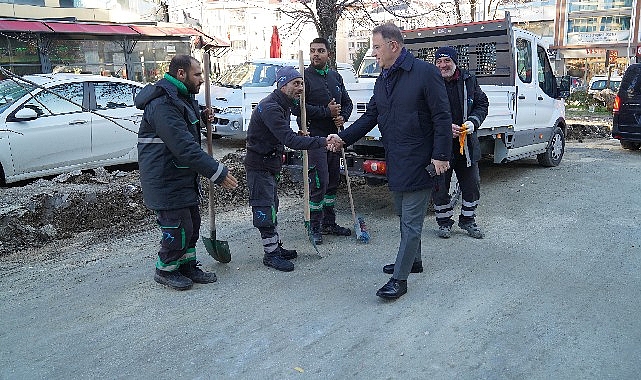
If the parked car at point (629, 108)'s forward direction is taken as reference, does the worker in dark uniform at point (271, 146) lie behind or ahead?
behind

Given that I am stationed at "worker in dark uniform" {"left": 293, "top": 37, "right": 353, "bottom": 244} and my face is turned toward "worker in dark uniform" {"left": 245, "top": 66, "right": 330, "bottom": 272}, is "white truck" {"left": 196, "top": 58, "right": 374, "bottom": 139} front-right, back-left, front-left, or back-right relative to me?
back-right

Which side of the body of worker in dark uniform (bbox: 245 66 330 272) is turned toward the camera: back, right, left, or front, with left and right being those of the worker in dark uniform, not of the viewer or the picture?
right

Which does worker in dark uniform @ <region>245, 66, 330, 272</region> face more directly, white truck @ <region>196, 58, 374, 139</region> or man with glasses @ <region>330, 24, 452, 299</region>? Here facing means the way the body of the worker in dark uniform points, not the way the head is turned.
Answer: the man with glasses

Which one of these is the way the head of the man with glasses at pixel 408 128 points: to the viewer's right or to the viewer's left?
to the viewer's left

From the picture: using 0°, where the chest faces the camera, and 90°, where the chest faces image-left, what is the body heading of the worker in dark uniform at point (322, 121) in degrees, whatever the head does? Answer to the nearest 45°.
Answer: approximately 315°

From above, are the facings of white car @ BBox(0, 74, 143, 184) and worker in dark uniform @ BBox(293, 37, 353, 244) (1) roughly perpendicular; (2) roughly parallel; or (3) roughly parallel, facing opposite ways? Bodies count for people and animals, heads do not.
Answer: roughly perpendicular

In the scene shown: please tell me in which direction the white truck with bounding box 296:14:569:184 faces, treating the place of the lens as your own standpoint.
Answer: facing away from the viewer and to the right of the viewer

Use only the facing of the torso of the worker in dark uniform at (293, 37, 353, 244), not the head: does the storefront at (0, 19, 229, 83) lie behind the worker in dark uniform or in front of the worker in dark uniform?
behind
